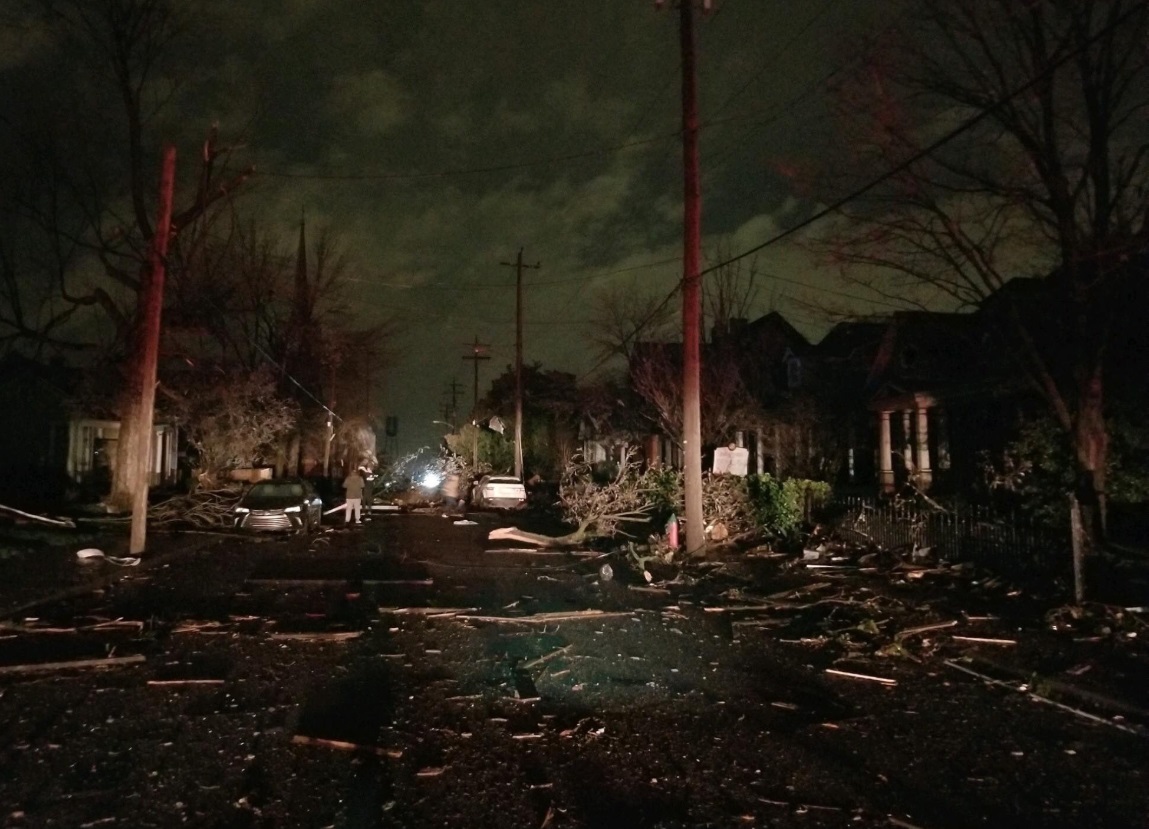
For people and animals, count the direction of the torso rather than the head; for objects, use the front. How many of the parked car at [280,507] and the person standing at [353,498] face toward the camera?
1

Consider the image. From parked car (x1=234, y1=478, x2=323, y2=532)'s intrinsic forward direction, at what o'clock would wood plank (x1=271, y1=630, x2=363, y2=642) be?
The wood plank is roughly at 12 o'clock from the parked car.

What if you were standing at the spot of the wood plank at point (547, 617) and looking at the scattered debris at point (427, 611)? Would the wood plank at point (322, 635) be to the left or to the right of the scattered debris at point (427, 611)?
left

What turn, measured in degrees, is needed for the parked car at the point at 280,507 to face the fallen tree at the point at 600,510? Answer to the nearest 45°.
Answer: approximately 45° to its left

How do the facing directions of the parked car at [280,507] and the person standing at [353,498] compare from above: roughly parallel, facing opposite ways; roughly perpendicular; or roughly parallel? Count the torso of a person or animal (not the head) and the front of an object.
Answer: roughly parallel, facing opposite ways

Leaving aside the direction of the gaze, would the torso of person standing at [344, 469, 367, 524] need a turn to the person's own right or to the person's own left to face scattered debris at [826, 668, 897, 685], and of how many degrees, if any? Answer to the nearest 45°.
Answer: approximately 180°

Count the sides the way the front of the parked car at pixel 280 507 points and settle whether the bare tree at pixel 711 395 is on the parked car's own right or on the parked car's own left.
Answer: on the parked car's own left

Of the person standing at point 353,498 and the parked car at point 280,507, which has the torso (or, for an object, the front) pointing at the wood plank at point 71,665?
the parked car

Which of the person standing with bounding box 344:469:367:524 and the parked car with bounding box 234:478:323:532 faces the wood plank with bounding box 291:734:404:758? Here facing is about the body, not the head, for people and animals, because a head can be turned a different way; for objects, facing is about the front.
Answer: the parked car

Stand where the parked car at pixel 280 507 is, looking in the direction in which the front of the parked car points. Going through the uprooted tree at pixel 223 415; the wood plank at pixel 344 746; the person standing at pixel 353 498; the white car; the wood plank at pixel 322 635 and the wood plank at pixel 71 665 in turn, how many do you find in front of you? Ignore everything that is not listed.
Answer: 3

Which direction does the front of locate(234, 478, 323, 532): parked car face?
toward the camera

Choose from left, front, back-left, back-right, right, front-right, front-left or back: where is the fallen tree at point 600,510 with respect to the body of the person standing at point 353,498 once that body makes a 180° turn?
front-left

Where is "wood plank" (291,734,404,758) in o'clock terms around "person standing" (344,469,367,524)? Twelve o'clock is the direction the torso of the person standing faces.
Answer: The wood plank is roughly at 6 o'clock from the person standing.

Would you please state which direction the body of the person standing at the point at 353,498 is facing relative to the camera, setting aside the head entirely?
away from the camera

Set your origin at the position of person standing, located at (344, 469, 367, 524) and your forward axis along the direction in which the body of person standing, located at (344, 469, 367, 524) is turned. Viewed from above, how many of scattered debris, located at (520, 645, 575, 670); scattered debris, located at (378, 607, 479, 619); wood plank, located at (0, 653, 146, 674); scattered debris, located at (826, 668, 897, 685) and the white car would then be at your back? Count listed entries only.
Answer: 4

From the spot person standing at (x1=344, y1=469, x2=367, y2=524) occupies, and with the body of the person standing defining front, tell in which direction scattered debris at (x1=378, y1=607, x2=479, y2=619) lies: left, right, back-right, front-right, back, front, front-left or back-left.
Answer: back

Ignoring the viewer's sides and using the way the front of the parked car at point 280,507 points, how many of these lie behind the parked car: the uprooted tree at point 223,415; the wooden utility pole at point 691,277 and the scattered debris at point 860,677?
1

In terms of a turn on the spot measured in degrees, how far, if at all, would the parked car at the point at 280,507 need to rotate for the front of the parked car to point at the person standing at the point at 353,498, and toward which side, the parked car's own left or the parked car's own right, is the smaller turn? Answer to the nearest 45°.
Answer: approximately 135° to the parked car's own left

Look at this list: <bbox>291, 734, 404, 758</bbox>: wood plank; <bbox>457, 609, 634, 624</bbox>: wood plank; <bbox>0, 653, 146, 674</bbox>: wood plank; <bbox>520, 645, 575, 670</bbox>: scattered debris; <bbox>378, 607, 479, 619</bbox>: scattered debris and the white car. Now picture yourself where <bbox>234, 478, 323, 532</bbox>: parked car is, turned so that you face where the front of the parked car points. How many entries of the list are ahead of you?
5
